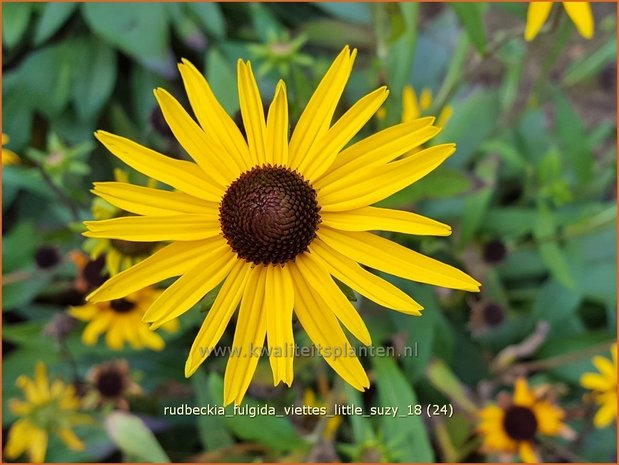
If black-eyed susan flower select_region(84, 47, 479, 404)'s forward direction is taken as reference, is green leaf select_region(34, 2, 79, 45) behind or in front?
behind

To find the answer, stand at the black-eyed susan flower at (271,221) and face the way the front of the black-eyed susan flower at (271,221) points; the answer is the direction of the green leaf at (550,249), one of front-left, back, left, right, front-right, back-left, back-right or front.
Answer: back-left

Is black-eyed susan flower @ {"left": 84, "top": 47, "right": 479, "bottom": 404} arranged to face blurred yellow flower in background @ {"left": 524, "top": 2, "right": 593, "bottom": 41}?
no

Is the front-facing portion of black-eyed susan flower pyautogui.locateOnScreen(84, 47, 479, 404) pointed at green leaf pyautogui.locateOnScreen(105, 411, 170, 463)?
no

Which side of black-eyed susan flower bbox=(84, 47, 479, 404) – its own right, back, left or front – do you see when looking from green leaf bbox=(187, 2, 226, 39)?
back

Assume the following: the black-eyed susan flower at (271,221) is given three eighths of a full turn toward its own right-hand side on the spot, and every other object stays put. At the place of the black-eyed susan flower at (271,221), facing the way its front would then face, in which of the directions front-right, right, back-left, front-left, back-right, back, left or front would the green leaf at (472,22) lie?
right

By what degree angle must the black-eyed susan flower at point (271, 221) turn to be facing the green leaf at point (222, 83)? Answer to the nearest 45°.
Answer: approximately 180°

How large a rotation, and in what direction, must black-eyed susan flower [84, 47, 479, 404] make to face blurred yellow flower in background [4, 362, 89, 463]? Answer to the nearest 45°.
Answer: approximately 135° to its right

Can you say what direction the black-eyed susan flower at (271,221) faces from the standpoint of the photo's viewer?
facing the viewer

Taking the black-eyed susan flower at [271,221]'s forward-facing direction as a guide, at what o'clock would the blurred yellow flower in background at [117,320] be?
The blurred yellow flower in background is roughly at 5 o'clock from the black-eyed susan flower.
